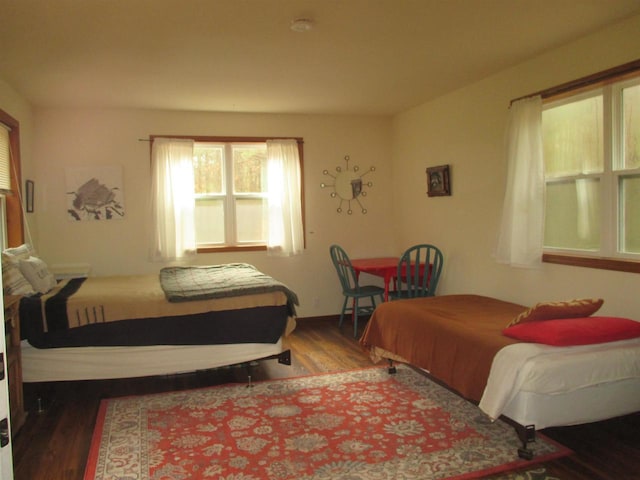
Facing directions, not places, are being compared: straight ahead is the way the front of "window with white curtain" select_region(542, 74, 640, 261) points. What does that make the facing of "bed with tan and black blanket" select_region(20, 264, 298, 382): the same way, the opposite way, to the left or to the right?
the opposite way

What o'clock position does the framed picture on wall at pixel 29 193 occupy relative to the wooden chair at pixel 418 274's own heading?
The framed picture on wall is roughly at 10 o'clock from the wooden chair.

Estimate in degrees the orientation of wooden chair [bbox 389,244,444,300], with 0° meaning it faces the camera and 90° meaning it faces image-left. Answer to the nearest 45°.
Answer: approximately 135°

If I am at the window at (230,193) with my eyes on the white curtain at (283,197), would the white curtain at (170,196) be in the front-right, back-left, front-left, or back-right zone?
back-right

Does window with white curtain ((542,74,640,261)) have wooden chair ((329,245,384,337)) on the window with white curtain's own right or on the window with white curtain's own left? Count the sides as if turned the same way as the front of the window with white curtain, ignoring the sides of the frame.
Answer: on the window with white curtain's own right

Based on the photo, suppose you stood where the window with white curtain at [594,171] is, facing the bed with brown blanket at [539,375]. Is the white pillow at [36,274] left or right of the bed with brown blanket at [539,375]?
right

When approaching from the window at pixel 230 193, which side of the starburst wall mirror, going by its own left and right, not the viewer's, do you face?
right

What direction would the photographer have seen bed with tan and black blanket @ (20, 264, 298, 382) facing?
facing to the right of the viewer

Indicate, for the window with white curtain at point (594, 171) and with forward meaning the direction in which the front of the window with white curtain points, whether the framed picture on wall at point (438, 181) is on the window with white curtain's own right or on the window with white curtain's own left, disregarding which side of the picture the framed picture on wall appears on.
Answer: on the window with white curtain's own right

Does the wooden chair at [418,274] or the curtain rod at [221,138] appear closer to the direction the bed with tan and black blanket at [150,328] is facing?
the wooden chair

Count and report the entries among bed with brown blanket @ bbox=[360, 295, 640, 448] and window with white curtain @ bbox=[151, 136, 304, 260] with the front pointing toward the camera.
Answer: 1
